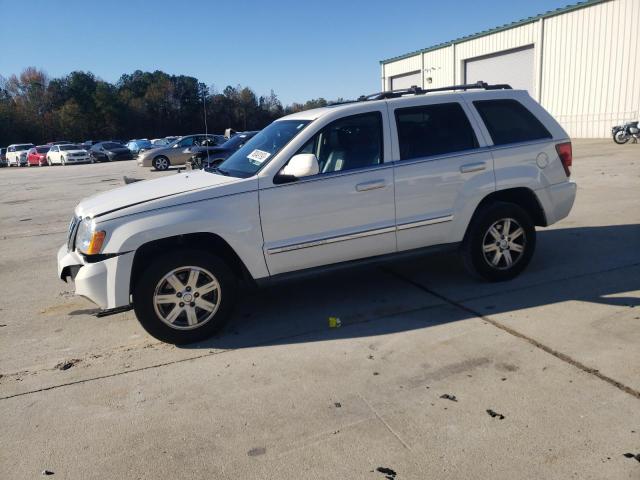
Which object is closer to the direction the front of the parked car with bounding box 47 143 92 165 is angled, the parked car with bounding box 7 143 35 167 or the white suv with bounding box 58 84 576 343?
the white suv

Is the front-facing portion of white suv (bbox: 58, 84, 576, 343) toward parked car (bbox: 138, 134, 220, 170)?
no

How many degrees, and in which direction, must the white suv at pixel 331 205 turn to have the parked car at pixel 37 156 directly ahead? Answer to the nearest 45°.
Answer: approximately 90° to its right

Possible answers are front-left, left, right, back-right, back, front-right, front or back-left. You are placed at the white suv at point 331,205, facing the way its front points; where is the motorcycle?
back

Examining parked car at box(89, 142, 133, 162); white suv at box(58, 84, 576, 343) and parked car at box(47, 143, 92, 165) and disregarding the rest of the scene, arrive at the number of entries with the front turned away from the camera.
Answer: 0

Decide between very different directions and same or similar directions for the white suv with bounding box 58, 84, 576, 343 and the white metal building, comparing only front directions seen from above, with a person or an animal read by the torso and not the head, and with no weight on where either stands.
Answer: same or similar directions

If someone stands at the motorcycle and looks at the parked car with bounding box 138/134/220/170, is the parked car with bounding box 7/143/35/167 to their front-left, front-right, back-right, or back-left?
front-right

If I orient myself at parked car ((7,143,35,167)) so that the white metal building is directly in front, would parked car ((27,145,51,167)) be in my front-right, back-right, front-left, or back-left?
front-right

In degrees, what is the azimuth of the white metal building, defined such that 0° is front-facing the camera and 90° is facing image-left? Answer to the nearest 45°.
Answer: approximately 45°

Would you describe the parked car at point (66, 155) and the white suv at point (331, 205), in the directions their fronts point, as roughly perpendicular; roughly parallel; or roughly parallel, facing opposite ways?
roughly perpendicular

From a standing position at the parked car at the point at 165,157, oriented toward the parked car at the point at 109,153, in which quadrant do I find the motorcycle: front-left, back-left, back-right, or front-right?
back-right

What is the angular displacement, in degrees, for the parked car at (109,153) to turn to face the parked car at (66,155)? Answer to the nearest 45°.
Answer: approximately 135° to its right

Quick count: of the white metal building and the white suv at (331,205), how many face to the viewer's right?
0

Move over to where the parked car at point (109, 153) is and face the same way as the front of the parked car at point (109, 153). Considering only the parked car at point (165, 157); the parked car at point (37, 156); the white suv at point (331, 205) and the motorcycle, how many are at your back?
1

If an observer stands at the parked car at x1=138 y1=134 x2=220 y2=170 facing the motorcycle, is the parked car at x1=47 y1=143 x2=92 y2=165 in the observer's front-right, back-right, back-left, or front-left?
back-left

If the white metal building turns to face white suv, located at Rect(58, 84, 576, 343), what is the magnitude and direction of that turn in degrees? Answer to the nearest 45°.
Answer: approximately 45° to its left

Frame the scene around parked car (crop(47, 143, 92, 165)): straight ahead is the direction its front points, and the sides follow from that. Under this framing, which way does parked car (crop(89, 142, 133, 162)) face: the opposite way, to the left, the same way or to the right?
the same way

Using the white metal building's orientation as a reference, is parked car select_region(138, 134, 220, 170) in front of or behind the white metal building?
in front
